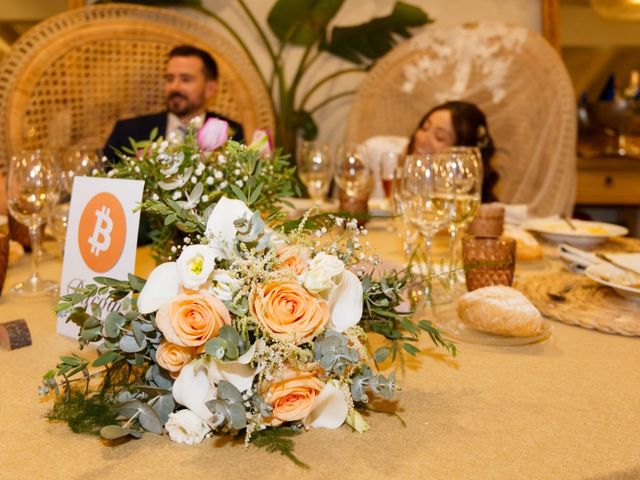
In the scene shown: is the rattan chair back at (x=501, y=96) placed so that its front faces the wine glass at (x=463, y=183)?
yes

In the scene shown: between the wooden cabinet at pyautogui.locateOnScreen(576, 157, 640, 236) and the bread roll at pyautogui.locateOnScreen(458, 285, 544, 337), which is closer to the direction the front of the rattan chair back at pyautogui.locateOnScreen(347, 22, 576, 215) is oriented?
the bread roll

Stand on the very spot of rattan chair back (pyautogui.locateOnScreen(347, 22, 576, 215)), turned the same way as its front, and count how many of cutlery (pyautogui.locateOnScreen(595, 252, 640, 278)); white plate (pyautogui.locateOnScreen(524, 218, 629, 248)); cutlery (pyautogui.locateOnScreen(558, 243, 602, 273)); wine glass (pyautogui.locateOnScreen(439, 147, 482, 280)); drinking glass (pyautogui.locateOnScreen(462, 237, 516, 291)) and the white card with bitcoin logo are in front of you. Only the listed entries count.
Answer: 6

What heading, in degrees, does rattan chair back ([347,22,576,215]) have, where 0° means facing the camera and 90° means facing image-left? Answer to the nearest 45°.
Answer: approximately 0°

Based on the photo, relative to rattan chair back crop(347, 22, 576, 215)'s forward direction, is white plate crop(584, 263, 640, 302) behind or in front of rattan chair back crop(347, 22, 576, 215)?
in front

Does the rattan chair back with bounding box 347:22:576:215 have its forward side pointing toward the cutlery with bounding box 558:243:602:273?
yes

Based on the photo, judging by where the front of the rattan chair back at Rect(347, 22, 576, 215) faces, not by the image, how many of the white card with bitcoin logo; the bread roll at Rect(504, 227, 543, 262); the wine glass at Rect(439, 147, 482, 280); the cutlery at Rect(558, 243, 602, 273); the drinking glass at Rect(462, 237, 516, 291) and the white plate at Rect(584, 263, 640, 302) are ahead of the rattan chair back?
6

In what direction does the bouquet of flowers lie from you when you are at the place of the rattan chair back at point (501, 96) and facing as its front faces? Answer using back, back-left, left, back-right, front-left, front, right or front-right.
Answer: front

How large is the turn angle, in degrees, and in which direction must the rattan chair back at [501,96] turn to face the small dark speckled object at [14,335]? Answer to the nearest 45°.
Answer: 0° — it already faces it

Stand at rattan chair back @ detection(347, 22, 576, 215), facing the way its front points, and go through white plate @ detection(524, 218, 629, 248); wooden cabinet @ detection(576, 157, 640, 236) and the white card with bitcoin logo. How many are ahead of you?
2

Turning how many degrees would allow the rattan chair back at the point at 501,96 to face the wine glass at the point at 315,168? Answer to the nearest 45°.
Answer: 0° — it already faces it

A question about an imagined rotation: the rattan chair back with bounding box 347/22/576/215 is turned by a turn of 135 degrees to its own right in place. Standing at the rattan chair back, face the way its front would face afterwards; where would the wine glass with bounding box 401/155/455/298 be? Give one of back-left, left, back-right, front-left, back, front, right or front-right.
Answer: back-left

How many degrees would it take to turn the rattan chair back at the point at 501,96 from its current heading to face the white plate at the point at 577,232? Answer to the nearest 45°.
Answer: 0° — it already faces it

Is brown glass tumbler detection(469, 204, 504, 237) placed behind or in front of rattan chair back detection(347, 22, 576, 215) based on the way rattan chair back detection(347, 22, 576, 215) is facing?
in front

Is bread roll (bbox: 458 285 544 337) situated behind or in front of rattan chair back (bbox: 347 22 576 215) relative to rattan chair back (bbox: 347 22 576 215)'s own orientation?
in front
